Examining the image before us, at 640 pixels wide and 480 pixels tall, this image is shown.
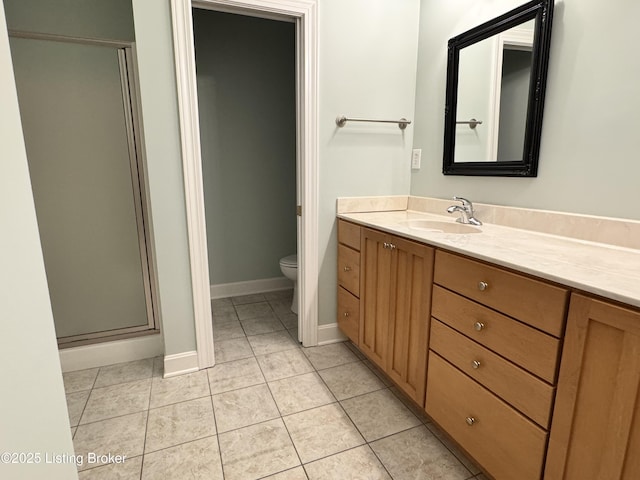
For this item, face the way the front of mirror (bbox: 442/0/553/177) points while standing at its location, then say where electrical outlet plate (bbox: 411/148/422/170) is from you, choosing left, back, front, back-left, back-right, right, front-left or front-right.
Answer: right

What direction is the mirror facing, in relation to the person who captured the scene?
facing the viewer and to the left of the viewer

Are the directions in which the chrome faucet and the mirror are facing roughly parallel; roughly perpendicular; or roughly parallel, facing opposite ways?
roughly parallel

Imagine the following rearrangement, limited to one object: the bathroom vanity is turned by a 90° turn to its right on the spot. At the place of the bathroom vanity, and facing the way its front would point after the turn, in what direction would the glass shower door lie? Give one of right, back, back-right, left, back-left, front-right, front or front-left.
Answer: front-left

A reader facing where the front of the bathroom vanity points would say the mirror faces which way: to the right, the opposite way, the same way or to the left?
the same way

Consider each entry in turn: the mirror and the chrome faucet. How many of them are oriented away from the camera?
0
